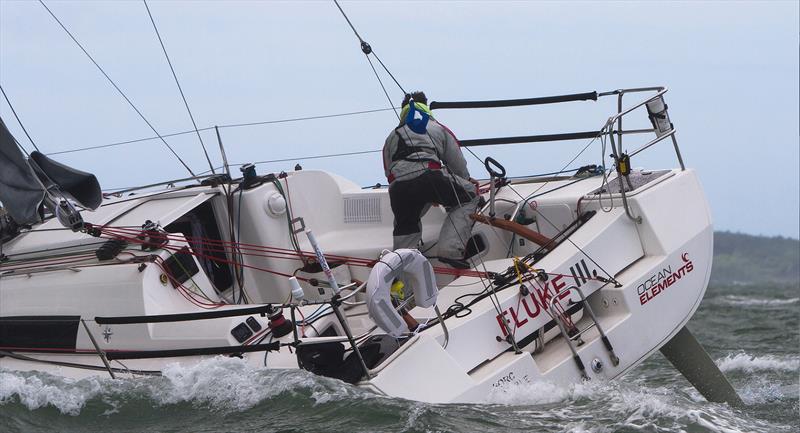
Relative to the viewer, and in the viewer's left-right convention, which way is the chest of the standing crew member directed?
facing away from the viewer
